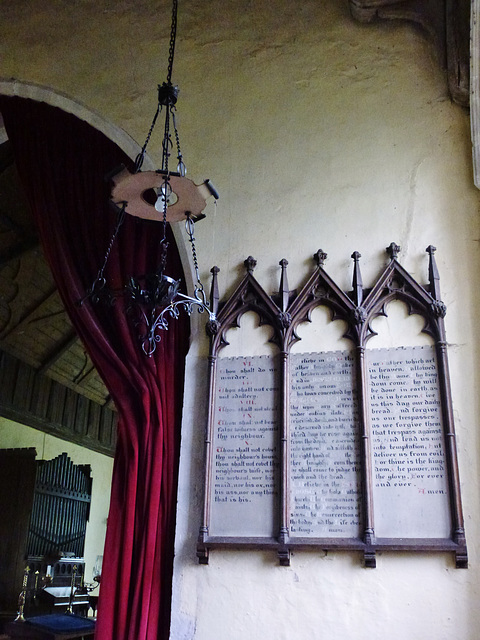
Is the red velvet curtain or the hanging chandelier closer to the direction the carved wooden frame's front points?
the hanging chandelier

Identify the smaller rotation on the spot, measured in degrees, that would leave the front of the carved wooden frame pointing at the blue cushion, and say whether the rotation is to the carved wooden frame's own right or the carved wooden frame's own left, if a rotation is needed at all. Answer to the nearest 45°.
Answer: approximately 135° to the carved wooden frame's own right

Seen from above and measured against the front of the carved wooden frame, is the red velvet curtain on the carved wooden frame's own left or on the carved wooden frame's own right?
on the carved wooden frame's own right

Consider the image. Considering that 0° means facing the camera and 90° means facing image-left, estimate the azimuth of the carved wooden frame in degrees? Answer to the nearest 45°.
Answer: approximately 0°

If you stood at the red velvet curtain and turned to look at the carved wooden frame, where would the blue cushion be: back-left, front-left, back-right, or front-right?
back-left

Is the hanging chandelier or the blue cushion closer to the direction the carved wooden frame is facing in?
the hanging chandelier
